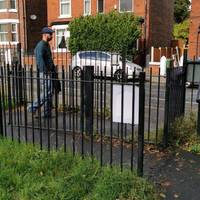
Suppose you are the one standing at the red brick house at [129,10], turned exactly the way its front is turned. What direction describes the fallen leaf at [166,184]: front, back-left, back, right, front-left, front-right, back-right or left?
front-left

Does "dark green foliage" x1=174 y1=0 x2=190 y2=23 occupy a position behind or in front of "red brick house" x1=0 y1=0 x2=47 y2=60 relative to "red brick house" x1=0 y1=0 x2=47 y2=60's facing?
behind

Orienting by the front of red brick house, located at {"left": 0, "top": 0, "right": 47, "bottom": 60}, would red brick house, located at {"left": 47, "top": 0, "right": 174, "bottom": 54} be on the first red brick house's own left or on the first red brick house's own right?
on the first red brick house's own left

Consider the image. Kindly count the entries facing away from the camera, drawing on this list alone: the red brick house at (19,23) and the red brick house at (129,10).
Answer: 0

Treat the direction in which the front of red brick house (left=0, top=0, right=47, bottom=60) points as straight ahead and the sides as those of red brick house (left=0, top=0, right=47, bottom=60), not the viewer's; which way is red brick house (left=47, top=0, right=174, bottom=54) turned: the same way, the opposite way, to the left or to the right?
the same way

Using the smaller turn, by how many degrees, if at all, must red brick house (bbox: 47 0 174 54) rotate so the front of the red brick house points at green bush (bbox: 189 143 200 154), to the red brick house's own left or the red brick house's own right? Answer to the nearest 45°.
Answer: approximately 45° to the red brick house's own left

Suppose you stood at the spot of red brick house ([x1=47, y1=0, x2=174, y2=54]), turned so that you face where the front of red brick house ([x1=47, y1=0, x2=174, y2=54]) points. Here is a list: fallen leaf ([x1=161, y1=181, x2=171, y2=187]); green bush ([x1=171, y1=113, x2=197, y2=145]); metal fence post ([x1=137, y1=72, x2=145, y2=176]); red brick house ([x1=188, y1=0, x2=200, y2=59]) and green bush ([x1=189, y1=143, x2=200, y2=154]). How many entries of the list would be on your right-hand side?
0

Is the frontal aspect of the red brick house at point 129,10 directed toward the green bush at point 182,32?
no

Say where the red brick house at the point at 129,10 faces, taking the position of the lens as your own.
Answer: facing the viewer and to the left of the viewer

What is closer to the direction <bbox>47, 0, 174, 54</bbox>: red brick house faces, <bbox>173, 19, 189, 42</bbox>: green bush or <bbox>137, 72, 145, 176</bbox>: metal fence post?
the metal fence post

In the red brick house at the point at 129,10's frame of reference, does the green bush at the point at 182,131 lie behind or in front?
in front

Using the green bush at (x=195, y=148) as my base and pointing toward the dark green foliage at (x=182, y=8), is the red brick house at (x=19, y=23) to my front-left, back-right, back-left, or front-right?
front-left

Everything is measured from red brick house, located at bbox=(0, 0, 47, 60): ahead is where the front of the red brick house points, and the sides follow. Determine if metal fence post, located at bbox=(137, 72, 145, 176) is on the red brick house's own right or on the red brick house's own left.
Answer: on the red brick house's own left

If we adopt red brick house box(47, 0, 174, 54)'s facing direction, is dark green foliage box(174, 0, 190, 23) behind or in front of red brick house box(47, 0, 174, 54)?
behind

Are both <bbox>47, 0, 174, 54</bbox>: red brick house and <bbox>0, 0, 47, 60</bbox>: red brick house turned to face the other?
no

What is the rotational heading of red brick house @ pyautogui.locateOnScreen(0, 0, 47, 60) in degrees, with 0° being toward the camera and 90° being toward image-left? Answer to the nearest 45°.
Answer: approximately 45°

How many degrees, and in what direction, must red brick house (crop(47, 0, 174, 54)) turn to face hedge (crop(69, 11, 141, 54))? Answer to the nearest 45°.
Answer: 0° — it already faces it

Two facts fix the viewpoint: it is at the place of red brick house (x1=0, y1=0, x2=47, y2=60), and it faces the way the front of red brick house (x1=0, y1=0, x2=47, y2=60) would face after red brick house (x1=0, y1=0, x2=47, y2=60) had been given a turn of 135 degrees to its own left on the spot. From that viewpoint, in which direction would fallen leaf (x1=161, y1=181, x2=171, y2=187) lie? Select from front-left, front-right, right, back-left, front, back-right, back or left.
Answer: right

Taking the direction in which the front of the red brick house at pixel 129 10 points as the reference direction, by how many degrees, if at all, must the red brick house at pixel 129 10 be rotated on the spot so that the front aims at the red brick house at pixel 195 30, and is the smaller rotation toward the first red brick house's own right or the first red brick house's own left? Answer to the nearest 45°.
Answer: approximately 90° to the first red brick house's own left

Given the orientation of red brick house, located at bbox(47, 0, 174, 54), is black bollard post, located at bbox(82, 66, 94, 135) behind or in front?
in front
